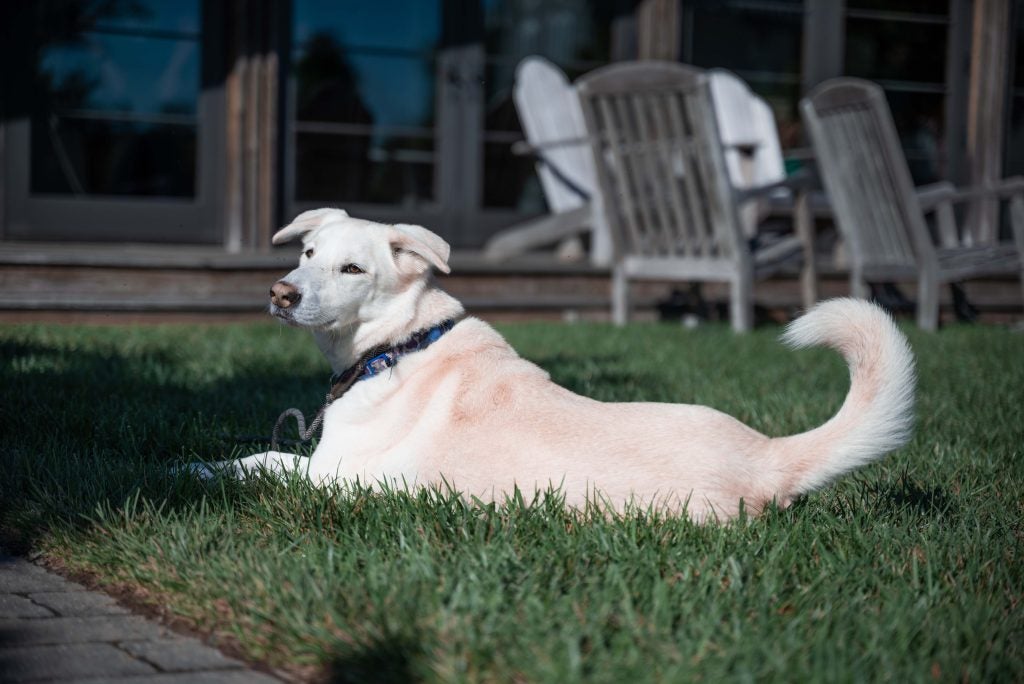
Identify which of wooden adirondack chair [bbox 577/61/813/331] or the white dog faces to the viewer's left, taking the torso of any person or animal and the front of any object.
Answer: the white dog

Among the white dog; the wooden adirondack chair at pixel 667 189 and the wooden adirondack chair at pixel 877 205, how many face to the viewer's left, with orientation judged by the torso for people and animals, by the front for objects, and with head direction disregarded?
1

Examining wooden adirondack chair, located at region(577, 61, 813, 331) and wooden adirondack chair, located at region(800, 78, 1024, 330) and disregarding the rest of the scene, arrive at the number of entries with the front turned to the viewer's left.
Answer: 0

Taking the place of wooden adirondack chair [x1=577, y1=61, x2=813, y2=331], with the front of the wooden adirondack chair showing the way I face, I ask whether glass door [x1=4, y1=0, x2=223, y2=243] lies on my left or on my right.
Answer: on my left

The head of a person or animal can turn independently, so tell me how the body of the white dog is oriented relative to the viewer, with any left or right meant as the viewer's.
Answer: facing to the left of the viewer

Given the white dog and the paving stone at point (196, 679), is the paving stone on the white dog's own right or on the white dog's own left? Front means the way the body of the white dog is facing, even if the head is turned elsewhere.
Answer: on the white dog's own left

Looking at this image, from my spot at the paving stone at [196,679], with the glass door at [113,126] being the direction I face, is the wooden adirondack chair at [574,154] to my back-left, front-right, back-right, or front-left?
front-right

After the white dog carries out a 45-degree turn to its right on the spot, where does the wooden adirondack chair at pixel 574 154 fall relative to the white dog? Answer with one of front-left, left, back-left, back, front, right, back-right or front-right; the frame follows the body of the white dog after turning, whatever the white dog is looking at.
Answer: front-right

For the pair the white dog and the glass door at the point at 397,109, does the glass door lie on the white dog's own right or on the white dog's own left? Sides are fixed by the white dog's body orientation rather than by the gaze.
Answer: on the white dog's own right

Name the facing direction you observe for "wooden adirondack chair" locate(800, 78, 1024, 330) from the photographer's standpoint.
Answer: facing away from the viewer and to the right of the viewer

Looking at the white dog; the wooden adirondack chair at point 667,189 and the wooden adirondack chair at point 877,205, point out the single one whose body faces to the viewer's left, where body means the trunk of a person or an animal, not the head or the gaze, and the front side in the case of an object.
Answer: the white dog
